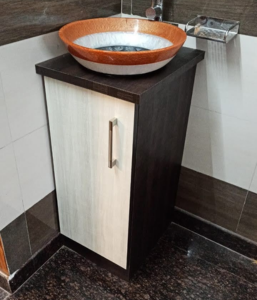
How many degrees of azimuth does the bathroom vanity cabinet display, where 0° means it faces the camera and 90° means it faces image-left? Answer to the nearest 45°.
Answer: approximately 45°

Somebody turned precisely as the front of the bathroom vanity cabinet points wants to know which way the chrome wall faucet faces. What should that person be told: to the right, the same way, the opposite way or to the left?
the same way

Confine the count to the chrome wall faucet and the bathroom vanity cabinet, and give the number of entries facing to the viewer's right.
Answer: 0
